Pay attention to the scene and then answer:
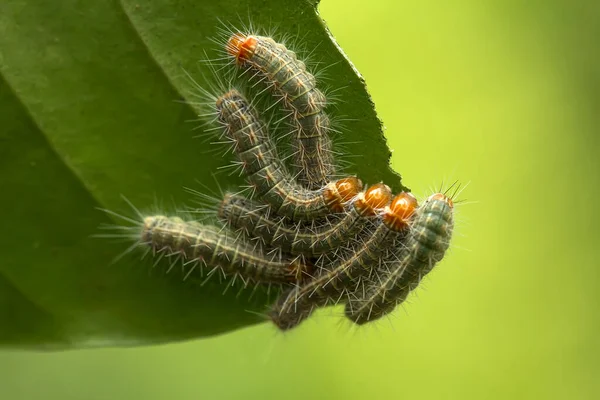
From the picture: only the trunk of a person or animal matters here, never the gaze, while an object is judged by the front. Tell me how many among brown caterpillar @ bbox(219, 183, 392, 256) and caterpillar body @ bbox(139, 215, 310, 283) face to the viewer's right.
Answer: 2

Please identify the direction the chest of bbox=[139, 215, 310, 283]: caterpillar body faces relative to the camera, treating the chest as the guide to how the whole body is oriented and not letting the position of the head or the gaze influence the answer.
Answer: to the viewer's right

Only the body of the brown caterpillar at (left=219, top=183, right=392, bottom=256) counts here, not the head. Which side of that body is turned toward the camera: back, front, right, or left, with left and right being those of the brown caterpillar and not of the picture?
right

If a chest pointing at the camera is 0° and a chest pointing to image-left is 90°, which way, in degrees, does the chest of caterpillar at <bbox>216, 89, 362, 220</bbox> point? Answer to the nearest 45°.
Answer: approximately 270°
